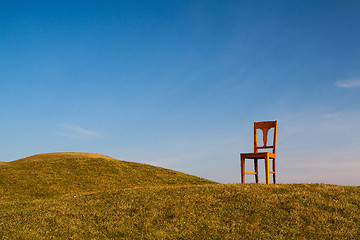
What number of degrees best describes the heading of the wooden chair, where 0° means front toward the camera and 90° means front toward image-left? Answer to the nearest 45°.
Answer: approximately 45°
